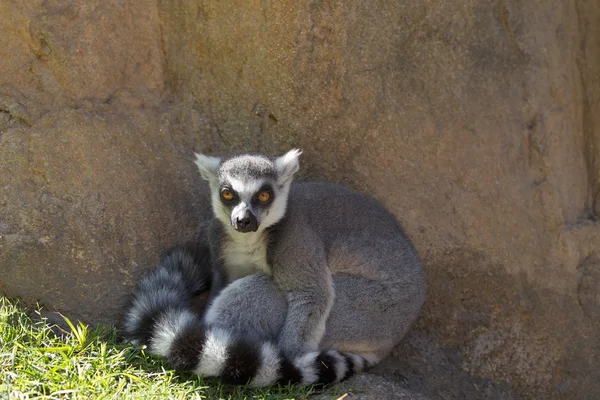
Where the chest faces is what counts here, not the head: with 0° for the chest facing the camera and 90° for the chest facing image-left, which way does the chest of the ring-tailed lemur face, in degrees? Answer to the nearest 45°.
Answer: approximately 45°
